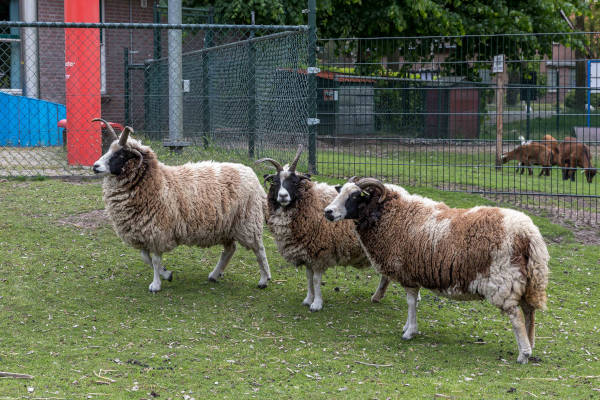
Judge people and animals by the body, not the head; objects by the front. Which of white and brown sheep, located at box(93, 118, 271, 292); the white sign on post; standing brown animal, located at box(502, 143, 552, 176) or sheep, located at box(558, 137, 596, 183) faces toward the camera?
the white sign on post

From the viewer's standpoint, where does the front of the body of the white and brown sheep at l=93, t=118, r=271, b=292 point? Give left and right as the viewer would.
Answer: facing to the left of the viewer

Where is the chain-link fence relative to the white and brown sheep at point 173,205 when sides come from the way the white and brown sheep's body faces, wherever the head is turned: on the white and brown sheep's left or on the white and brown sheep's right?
on the white and brown sheep's right

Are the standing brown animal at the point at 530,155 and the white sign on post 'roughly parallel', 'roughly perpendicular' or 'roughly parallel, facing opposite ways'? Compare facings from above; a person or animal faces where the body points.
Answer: roughly perpendicular

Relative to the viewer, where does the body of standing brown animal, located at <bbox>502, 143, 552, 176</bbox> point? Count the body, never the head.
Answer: to the viewer's left
